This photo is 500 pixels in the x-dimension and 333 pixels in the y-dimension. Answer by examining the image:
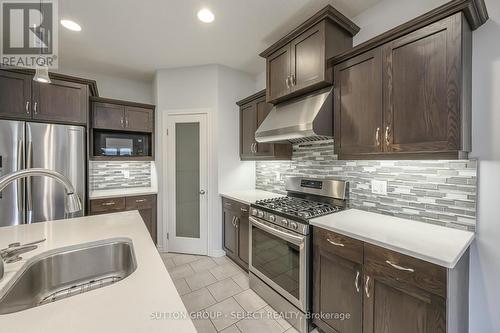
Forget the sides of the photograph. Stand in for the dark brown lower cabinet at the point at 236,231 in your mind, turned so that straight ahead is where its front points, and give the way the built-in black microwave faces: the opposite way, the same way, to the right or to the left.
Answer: to the left

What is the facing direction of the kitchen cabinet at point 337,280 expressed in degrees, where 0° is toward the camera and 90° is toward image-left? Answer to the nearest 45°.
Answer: approximately 45°

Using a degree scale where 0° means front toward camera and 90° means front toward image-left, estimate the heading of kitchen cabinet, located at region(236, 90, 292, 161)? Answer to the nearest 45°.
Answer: approximately 45°

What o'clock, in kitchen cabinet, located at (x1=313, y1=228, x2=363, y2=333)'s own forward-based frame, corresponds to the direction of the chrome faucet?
The chrome faucet is roughly at 12 o'clock from the kitchen cabinet.

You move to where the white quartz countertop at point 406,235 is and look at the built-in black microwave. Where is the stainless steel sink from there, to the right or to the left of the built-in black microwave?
left

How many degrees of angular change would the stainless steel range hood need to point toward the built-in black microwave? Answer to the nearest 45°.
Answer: approximately 45° to its right
